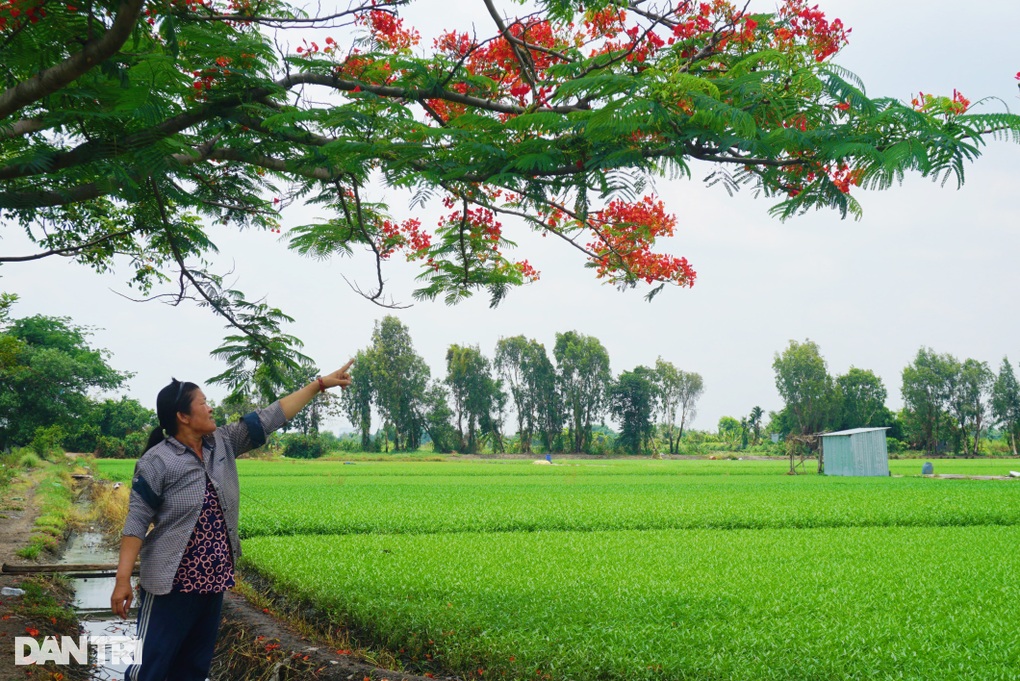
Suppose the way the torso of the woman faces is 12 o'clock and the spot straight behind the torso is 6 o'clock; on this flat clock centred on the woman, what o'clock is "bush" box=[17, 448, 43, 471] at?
The bush is roughly at 7 o'clock from the woman.

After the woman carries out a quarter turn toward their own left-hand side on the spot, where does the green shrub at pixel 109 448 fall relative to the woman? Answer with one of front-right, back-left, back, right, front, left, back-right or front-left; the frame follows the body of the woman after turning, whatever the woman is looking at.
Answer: front-left

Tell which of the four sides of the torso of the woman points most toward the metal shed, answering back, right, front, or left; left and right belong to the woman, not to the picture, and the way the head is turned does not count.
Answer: left

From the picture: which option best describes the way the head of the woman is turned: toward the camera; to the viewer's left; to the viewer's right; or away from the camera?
to the viewer's right

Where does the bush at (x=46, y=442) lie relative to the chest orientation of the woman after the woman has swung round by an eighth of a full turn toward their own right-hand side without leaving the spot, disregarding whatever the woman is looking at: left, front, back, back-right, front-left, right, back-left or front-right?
back

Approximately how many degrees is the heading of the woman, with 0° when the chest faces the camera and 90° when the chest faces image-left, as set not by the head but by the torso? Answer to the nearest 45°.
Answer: approximately 315°

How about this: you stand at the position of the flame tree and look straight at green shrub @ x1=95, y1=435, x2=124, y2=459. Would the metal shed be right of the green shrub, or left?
right
